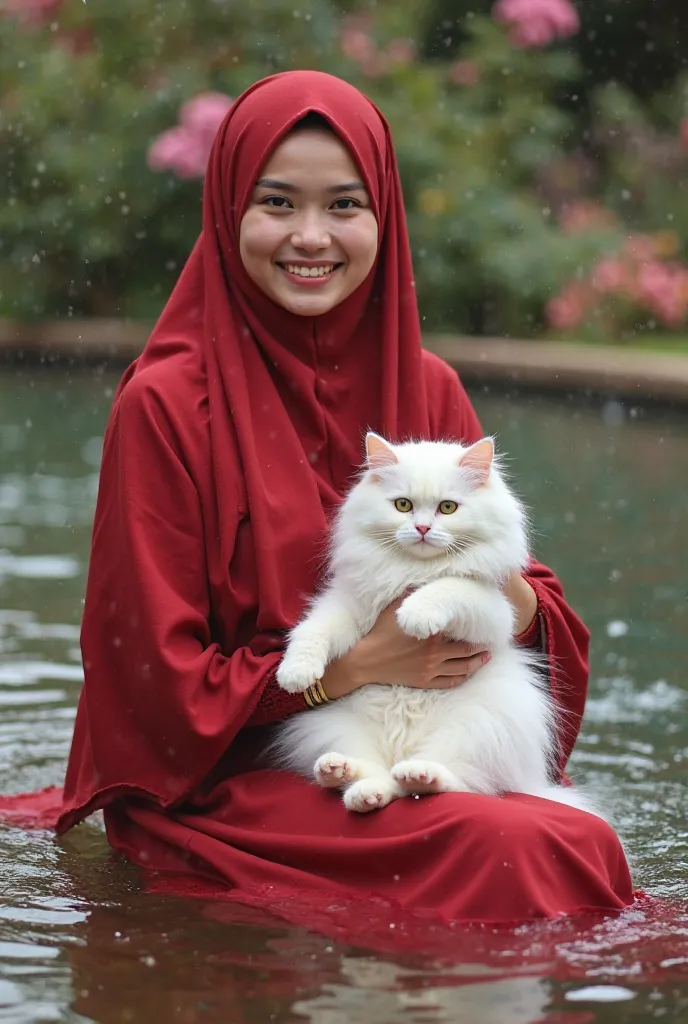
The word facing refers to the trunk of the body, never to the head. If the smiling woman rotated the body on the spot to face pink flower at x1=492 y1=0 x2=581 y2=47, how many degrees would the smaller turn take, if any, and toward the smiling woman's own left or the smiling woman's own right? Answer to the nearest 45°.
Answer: approximately 135° to the smiling woman's own left

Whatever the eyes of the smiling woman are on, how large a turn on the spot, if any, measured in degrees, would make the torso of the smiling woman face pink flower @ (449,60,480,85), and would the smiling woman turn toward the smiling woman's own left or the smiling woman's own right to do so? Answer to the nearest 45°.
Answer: approximately 135° to the smiling woman's own left

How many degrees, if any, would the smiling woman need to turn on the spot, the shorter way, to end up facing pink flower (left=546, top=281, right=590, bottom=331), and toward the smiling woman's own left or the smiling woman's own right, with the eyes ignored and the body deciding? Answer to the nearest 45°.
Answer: approximately 135° to the smiling woman's own left

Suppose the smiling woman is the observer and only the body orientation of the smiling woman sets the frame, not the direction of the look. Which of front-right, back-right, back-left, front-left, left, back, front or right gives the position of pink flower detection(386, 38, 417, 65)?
back-left

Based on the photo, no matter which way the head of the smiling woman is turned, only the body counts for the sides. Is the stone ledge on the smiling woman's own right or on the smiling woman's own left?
on the smiling woman's own left

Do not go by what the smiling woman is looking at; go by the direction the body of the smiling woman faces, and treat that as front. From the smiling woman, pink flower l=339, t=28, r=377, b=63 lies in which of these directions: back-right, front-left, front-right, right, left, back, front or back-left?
back-left

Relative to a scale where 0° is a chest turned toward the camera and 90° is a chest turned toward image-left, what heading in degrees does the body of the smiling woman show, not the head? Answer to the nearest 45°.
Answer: approximately 315°

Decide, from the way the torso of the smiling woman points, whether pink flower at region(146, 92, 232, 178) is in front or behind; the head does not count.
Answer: behind
